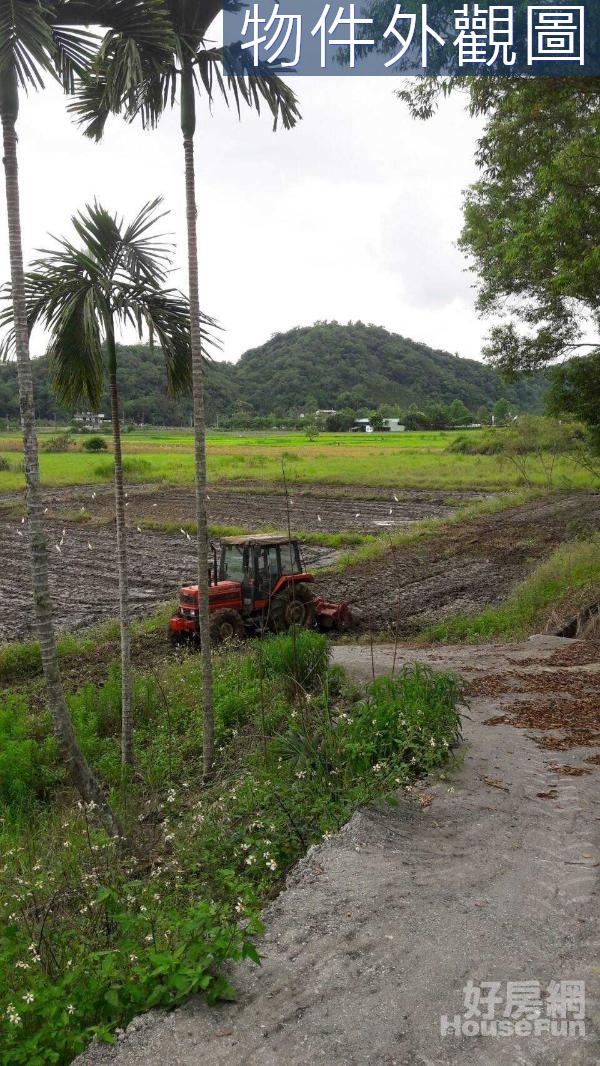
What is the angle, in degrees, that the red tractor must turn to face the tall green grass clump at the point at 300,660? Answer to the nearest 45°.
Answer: approximately 45° to its left

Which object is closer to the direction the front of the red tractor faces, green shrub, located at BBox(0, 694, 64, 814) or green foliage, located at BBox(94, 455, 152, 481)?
the green shrub

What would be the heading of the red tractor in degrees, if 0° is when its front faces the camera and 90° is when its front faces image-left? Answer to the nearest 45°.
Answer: approximately 45°

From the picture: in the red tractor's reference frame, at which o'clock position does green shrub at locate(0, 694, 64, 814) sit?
The green shrub is roughly at 11 o'clock from the red tractor.

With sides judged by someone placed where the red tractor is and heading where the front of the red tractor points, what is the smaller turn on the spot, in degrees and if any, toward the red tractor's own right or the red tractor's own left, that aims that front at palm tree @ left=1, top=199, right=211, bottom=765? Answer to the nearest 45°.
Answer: approximately 45° to the red tractor's own left

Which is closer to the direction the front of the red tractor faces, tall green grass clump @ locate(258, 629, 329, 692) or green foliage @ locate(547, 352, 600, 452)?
the tall green grass clump
